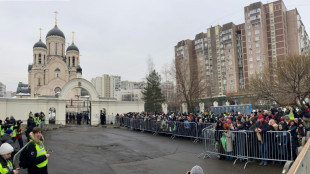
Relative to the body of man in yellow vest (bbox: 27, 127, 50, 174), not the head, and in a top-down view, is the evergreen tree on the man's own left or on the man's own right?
on the man's own left

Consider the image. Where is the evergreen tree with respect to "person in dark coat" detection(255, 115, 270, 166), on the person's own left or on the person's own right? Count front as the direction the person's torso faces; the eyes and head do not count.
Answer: on the person's own right
